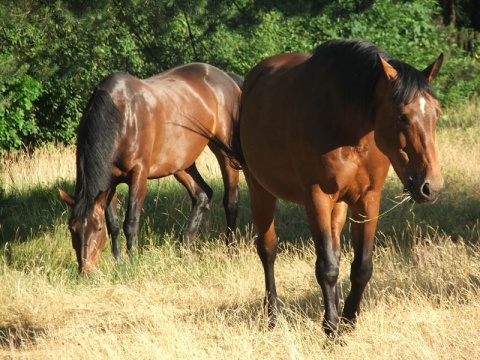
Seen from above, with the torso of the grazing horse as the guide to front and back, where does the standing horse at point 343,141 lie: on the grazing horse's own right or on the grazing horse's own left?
on the grazing horse's own left

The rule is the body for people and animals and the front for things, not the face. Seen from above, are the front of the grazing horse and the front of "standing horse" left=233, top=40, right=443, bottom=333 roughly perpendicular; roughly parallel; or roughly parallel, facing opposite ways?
roughly perpendicular

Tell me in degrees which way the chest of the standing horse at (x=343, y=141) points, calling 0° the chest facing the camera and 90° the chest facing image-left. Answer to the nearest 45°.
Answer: approximately 315°

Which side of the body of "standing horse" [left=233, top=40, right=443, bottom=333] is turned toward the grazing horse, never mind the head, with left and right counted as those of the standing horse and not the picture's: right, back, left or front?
back

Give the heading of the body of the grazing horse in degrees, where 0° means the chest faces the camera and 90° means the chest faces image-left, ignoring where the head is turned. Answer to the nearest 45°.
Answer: approximately 45°
